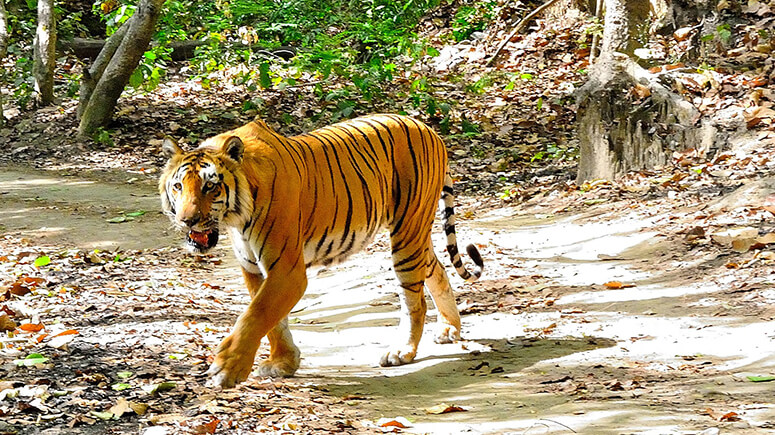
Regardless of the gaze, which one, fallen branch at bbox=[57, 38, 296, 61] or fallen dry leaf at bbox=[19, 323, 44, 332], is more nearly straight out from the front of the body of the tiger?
the fallen dry leaf

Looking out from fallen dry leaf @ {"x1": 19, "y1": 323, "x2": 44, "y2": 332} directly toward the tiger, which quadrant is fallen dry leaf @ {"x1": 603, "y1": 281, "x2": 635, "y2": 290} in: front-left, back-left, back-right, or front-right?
front-left

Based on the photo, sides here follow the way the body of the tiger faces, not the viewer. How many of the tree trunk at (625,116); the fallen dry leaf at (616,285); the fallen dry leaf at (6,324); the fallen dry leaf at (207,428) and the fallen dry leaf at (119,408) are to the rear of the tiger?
2

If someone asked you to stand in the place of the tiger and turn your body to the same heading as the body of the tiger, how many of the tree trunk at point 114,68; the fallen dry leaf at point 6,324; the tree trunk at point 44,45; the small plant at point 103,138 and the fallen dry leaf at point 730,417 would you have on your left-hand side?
1

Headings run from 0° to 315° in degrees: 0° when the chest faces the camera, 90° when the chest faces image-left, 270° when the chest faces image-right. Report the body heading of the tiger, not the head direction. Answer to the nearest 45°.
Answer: approximately 45°

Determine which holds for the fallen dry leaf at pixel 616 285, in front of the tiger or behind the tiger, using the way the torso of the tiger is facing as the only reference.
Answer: behind

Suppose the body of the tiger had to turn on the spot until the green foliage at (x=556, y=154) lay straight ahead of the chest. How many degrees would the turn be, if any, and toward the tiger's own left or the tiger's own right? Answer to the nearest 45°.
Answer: approximately 180°

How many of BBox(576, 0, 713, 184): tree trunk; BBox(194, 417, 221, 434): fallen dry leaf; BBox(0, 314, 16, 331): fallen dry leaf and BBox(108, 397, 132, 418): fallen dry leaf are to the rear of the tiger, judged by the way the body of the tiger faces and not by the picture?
1

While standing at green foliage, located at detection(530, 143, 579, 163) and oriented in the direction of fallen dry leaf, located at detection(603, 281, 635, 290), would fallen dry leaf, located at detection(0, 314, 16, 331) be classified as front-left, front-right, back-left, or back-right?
front-right

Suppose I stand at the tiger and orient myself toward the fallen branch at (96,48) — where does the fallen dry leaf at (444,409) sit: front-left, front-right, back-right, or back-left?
back-right

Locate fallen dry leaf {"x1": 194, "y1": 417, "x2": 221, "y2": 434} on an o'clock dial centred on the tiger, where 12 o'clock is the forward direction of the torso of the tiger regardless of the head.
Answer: The fallen dry leaf is roughly at 11 o'clock from the tiger.

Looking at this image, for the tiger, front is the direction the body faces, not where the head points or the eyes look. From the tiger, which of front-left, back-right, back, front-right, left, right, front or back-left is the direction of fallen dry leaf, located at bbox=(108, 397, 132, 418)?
front

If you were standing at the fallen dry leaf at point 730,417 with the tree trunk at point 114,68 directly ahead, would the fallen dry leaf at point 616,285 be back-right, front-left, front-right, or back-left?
front-right

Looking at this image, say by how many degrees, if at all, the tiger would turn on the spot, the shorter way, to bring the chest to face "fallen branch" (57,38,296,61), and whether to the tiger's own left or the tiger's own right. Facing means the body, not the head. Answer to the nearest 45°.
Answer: approximately 135° to the tiger's own right

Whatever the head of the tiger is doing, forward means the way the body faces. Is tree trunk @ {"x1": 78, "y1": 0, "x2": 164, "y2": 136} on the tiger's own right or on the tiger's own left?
on the tiger's own right
